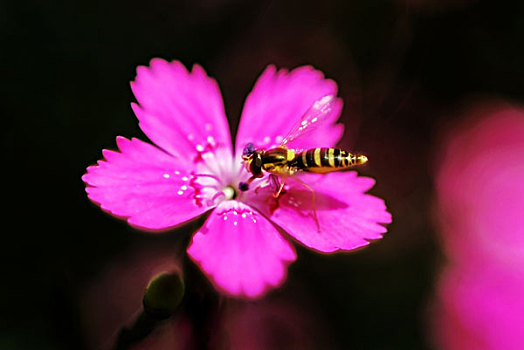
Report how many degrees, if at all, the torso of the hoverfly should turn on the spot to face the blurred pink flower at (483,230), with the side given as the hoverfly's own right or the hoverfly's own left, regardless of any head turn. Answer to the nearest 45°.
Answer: approximately 135° to the hoverfly's own right

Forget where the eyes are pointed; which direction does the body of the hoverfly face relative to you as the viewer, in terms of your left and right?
facing to the left of the viewer
